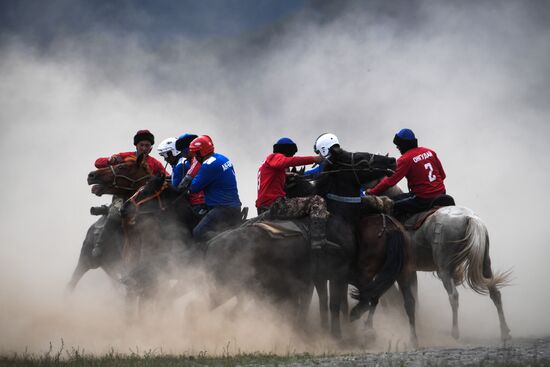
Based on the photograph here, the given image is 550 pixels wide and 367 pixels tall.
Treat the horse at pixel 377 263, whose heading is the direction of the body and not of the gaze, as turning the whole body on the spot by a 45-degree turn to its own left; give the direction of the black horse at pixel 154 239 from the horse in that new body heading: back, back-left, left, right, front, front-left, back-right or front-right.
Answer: front

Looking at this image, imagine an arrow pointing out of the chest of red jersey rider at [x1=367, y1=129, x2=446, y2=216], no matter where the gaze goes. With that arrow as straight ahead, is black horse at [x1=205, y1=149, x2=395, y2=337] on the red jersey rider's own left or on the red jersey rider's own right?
on the red jersey rider's own left

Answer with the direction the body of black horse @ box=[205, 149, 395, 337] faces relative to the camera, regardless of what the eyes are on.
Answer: to the viewer's right

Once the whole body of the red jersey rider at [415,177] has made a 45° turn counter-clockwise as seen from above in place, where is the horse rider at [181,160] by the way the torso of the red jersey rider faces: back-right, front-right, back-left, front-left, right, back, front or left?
front

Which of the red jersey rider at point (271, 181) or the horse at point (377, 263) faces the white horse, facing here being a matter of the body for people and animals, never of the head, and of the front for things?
the red jersey rider

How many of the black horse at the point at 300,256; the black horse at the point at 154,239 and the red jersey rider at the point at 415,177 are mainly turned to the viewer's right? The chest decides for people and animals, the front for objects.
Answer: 1

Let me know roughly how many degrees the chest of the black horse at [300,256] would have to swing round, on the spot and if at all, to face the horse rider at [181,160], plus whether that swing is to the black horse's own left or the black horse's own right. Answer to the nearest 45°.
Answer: approximately 135° to the black horse's own left

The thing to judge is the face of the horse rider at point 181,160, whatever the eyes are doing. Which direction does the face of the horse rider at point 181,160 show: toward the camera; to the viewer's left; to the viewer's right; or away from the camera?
to the viewer's left

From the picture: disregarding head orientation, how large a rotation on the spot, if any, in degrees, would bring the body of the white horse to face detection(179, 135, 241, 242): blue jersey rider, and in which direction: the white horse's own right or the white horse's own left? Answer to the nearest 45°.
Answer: approximately 45° to the white horse's own left

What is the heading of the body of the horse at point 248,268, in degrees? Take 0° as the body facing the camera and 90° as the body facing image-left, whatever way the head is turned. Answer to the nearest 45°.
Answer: approximately 90°

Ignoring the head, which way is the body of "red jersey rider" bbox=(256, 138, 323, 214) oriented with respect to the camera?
to the viewer's right

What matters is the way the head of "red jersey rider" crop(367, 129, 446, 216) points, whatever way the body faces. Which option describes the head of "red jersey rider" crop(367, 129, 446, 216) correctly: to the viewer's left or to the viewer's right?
to the viewer's left
